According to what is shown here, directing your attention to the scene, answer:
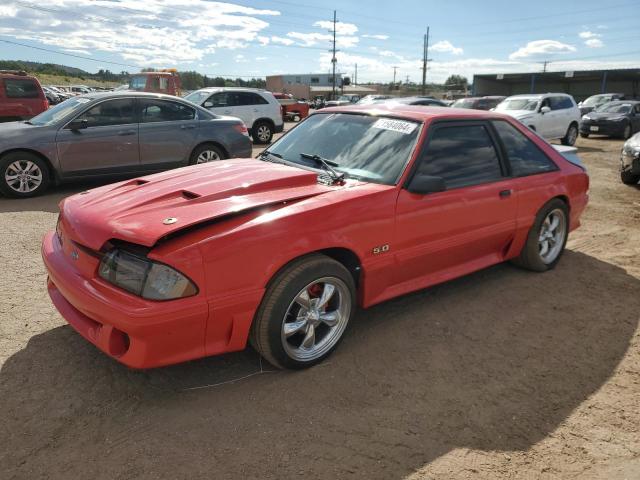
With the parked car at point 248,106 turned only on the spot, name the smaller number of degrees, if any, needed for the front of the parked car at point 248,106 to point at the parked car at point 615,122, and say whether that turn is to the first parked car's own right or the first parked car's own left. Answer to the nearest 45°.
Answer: approximately 135° to the first parked car's own left

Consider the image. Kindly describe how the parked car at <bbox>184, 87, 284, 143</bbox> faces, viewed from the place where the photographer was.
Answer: facing the viewer and to the left of the viewer

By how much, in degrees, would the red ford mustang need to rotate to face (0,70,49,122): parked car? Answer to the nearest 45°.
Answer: approximately 90° to its right

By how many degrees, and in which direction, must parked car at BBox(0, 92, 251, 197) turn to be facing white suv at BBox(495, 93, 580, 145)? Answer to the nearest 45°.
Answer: approximately 180°

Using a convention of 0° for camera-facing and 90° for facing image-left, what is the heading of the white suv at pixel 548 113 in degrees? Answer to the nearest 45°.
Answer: approximately 45°

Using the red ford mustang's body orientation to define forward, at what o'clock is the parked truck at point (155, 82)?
The parked truck is roughly at 4 o'clock from the red ford mustang.

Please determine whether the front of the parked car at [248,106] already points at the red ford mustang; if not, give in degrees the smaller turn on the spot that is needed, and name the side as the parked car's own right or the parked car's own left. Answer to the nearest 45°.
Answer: approximately 45° to the parked car's own left

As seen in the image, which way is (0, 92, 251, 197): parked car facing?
to the viewer's left

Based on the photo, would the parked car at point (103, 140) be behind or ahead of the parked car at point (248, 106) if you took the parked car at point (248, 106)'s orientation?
ahead

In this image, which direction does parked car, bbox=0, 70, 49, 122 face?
to the viewer's left

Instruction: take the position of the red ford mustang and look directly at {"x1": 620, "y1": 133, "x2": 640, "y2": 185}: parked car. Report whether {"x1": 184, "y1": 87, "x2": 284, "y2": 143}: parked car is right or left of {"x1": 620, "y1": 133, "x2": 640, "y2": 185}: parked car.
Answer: left
